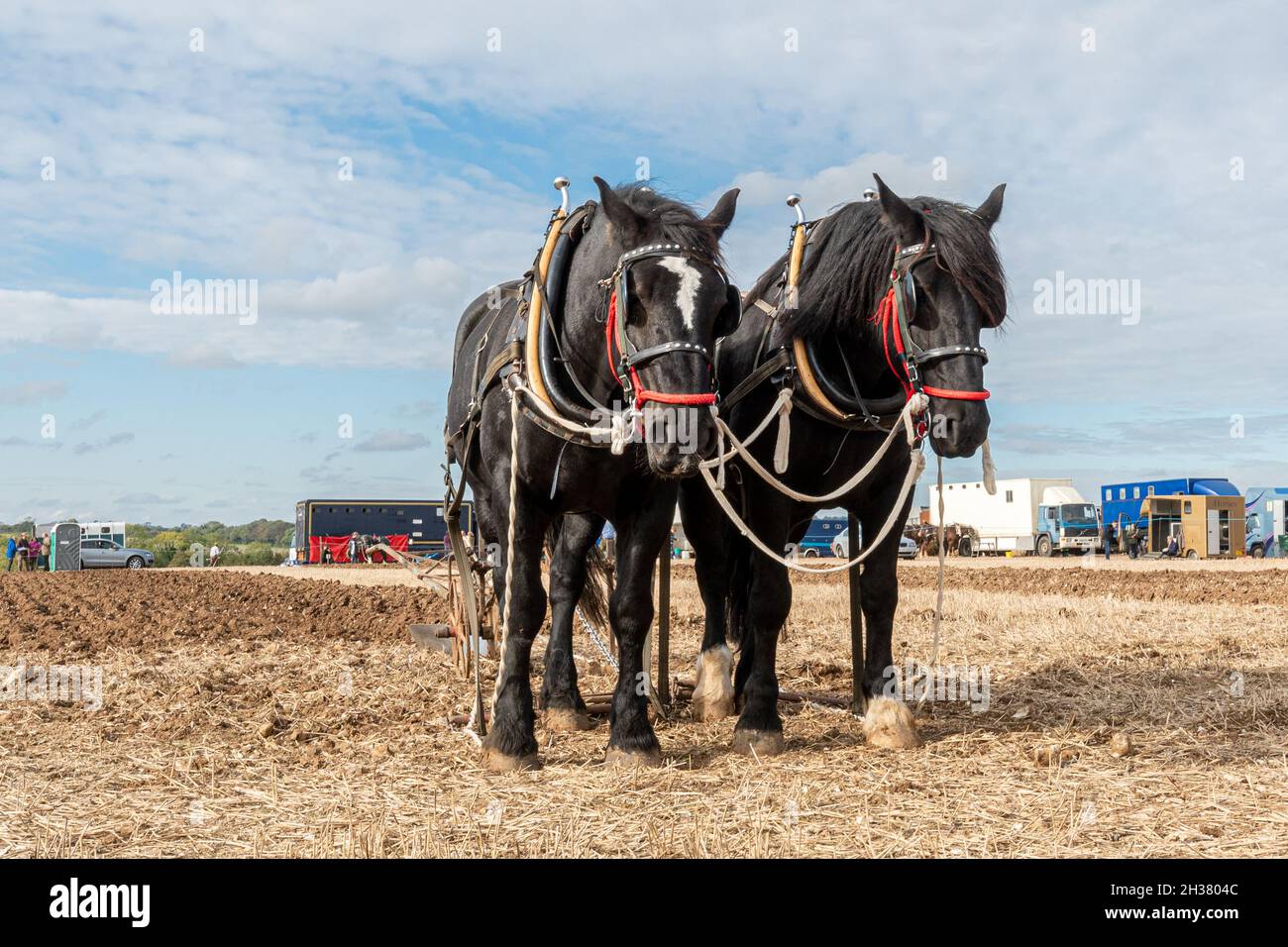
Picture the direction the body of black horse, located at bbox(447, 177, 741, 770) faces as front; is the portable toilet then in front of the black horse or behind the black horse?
behind

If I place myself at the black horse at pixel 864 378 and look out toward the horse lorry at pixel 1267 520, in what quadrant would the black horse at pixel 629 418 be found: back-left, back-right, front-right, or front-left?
back-left

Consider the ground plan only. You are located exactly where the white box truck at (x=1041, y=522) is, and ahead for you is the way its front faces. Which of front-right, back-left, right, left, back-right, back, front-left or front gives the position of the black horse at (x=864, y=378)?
front-right

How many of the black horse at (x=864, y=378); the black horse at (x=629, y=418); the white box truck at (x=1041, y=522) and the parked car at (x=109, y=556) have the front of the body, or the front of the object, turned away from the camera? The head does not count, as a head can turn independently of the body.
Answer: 0

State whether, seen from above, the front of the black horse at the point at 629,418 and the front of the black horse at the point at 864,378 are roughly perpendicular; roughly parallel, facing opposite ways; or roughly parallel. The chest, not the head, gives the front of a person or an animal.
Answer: roughly parallel

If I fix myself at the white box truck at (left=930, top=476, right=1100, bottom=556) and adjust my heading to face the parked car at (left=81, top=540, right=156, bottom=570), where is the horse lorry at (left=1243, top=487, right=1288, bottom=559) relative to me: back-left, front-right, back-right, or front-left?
back-left

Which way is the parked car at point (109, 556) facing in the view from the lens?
facing to the right of the viewer

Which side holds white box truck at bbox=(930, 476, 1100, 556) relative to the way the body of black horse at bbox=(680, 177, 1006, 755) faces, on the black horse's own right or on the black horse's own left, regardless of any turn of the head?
on the black horse's own left
